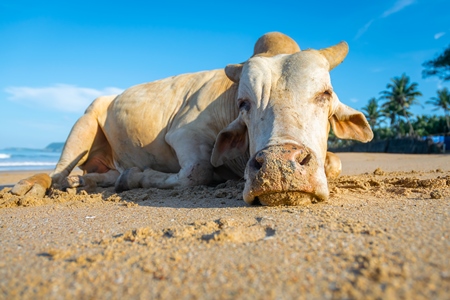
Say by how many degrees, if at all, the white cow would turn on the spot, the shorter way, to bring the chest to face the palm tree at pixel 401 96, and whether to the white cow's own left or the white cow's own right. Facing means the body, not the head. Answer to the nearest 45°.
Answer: approximately 90° to the white cow's own left

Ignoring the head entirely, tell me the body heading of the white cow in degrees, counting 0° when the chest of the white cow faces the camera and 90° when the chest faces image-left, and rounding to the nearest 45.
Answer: approximately 315°
